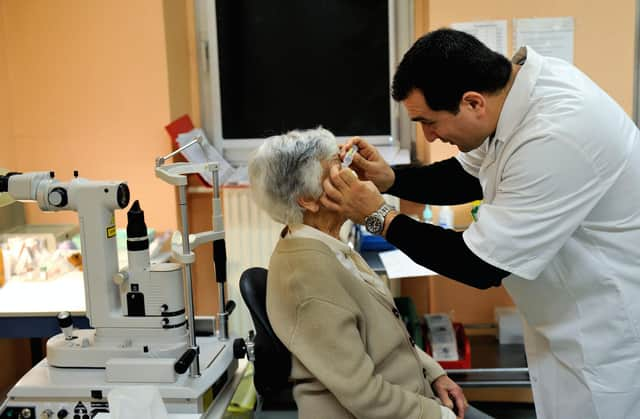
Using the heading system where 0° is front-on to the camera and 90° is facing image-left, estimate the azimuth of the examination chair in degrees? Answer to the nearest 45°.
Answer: approximately 270°

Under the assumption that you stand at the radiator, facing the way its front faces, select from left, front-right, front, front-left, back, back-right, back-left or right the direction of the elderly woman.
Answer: front

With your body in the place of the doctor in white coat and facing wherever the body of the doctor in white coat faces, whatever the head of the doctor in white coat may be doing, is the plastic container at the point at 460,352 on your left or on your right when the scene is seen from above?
on your right

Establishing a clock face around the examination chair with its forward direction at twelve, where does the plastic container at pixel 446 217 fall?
The plastic container is roughly at 10 o'clock from the examination chair.

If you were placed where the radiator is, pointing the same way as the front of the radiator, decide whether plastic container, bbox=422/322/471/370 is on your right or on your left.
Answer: on your left

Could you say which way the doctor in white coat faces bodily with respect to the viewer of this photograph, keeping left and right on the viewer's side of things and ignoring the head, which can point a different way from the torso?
facing to the left of the viewer

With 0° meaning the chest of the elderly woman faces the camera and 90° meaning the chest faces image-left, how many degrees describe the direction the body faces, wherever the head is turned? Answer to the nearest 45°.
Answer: approximately 270°

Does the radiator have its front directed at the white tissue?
yes

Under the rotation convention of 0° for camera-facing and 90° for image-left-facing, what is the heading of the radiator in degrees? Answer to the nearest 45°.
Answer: approximately 0°

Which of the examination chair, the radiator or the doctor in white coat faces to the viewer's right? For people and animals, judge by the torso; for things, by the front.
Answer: the examination chair

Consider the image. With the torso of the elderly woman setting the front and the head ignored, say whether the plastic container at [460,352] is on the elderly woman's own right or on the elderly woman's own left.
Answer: on the elderly woman's own left

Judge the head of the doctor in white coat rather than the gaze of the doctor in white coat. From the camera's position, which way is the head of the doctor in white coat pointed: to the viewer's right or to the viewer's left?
to the viewer's left
